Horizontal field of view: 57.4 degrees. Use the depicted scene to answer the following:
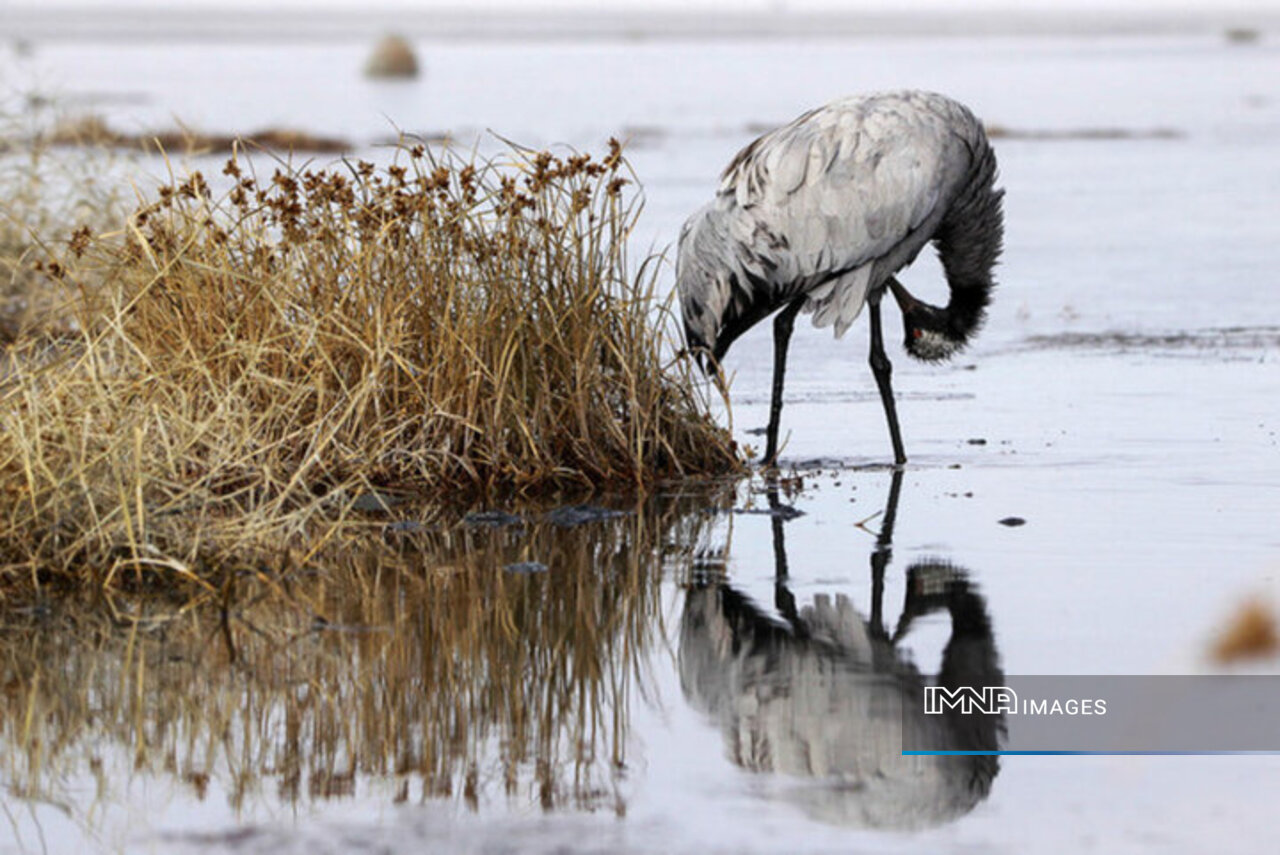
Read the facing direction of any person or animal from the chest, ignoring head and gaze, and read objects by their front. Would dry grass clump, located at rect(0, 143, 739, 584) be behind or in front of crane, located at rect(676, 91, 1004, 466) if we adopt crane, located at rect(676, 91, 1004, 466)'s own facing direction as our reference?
behind

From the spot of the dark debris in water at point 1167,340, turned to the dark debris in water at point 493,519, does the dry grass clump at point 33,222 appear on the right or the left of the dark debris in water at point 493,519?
right

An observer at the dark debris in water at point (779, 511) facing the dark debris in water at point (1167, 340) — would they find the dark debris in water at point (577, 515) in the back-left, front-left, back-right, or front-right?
back-left

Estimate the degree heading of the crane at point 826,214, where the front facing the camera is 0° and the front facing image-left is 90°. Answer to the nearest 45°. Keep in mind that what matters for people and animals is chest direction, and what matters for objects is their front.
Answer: approximately 270°

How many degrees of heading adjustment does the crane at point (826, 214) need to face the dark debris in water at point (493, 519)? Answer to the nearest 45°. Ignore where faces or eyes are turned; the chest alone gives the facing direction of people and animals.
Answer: approximately 135° to its right

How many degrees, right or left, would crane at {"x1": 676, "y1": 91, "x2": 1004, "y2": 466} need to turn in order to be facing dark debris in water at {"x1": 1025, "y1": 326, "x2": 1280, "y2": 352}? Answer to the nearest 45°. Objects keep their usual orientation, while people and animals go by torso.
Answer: approximately 45° to its left

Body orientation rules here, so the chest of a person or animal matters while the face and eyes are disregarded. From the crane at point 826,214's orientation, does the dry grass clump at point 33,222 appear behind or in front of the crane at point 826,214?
behind
